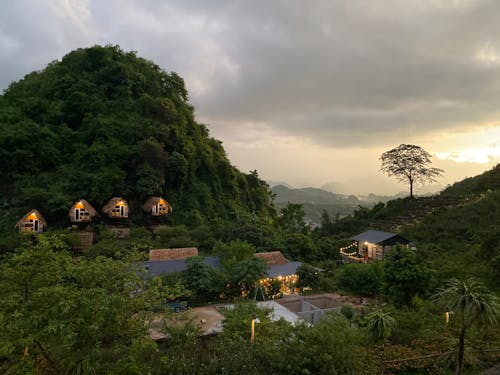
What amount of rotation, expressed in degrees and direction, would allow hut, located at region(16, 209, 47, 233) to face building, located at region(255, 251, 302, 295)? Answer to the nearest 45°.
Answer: approximately 45° to its left

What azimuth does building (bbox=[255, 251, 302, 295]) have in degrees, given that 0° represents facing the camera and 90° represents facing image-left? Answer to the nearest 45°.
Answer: approximately 0°

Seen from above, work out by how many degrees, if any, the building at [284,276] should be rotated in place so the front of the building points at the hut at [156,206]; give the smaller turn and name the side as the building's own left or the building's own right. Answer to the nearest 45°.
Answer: approximately 135° to the building's own right

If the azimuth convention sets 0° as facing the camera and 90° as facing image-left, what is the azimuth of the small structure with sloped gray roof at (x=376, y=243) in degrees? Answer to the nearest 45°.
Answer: approximately 45°

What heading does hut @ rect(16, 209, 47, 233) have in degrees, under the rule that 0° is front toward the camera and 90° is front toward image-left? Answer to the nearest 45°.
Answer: approximately 0°

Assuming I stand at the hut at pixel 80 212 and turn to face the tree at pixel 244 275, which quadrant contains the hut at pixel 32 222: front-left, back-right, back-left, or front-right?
back-right

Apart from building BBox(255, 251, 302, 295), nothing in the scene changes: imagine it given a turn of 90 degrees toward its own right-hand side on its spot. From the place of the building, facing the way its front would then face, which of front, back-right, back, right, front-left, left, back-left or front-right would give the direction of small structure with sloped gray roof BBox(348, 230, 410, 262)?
back-right

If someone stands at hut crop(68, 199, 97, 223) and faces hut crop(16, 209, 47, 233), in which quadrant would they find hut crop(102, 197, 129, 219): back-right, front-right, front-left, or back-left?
back-right

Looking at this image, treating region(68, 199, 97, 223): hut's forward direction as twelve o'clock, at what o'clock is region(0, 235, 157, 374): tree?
The tree is roughly at 12 o'clock from the hut.
